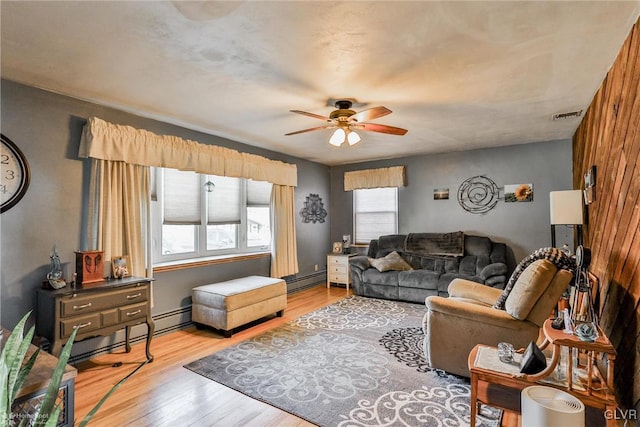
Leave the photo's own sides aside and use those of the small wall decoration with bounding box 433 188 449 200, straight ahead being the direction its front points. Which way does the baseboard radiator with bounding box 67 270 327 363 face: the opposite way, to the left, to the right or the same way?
to the left

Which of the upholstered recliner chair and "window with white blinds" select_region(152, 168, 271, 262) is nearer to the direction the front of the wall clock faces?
the upholstered recliner chair

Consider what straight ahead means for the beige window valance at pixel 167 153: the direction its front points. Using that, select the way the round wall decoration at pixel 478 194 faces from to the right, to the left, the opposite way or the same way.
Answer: to the right

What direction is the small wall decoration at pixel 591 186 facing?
to the viewer's left

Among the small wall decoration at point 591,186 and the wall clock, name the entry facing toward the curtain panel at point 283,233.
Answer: the small wall decoration

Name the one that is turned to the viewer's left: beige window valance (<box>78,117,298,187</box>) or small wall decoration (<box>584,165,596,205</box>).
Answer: the small wall decoration

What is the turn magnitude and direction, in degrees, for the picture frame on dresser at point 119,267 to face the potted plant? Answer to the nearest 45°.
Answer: approximately 45° to its right

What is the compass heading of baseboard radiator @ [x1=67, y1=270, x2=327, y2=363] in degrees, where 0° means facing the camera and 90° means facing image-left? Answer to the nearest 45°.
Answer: approximately 315°

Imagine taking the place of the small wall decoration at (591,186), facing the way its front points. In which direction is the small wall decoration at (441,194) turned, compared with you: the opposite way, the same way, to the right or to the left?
to the left

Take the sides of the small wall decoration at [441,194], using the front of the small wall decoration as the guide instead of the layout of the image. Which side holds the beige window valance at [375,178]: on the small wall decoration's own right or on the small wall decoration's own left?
on the small wall decoration's own right

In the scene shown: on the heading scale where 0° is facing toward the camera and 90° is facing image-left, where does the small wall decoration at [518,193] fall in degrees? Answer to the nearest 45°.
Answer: approximately 0°

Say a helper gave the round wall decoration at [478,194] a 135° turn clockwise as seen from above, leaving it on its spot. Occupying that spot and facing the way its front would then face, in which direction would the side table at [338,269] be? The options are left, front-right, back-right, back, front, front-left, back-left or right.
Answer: front-left

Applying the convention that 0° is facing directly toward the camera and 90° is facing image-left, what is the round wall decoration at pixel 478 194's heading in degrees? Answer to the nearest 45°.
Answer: approximately 0°

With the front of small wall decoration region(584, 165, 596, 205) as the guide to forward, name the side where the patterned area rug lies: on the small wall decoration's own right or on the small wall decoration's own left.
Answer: on the small wall decoration's own left

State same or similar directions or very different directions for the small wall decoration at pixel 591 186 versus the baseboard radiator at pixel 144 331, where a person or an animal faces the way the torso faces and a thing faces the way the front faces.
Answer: very different directions
